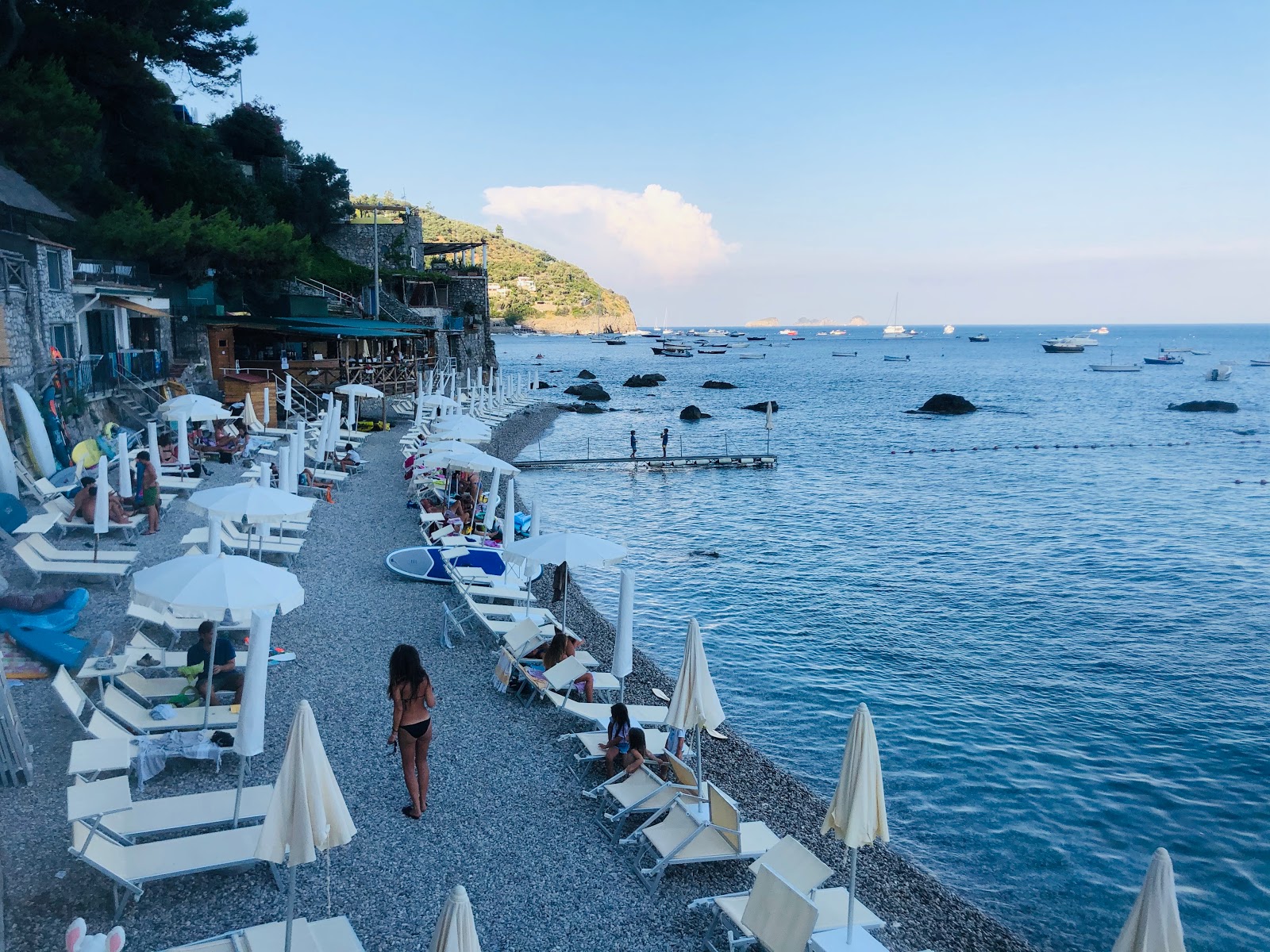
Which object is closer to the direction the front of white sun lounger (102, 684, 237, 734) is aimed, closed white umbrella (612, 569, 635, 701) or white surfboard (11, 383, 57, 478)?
the closed white umbrella

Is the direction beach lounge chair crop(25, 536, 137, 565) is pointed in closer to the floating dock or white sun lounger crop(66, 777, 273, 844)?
the floating dock

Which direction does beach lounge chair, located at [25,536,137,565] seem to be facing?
to the viewer's right

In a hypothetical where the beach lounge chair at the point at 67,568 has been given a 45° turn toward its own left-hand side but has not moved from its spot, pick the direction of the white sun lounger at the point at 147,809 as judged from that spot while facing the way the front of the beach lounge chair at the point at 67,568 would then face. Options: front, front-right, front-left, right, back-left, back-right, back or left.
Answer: back-right

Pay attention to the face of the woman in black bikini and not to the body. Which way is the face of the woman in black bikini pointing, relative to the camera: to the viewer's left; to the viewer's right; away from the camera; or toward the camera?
away from the camera

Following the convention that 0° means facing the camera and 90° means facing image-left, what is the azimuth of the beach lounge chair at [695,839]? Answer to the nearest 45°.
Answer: approximately 270°

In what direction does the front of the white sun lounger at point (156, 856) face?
to the viewer's right

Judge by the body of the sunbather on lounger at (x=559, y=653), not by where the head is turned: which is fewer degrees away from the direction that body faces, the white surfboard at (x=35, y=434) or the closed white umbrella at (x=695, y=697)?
the closed white umbrella

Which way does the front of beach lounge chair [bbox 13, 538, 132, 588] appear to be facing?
to the viewer's right

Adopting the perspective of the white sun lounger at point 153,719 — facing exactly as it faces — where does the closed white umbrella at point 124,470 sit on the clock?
The closed white umbrella is roughly at 9 o'clock from the white sun lounger.

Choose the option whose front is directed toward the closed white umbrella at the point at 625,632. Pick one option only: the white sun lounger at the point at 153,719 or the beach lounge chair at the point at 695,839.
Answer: the white sun lounger

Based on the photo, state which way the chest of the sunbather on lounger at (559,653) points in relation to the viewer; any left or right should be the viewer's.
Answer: facing to the right of the viewer

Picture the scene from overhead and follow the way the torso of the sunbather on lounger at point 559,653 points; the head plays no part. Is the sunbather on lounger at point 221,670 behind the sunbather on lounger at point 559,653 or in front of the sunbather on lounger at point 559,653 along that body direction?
behind
